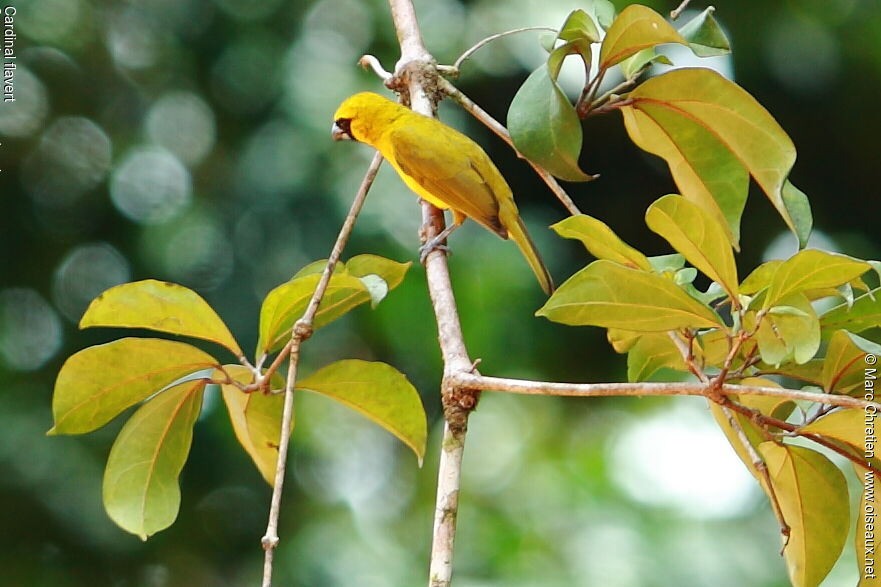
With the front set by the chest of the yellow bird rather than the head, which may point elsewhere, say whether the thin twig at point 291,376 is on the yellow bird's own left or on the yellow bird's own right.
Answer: on the yellow bird's own left

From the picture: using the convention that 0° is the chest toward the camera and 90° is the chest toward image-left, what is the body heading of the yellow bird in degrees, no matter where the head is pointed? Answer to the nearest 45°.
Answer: approximately 90°
